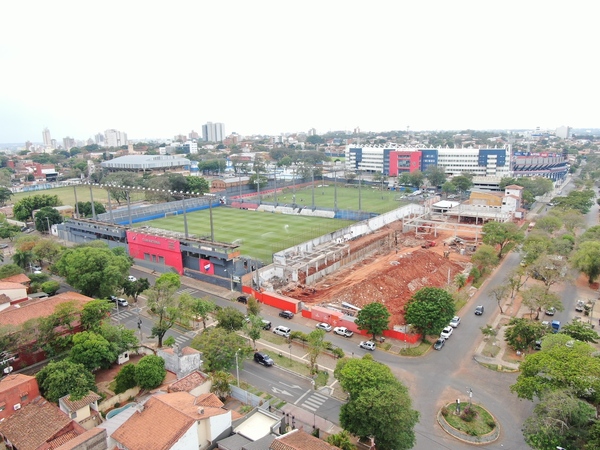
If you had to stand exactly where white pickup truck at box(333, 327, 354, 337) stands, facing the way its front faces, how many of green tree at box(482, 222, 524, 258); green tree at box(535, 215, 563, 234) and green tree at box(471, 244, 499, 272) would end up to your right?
3

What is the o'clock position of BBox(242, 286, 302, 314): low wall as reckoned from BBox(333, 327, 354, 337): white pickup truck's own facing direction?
The low wall is roughly at 12 o'clock from the white pickup truck.

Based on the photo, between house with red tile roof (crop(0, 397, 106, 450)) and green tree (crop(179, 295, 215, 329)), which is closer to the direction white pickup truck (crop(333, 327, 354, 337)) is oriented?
the green tree

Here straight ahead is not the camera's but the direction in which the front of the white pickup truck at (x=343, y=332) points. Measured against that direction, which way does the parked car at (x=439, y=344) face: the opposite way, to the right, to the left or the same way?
to the left

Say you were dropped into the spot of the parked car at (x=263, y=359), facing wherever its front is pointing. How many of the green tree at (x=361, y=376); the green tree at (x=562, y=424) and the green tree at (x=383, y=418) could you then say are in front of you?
3

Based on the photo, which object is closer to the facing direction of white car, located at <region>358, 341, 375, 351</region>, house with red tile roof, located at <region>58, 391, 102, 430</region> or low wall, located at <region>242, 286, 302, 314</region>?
the low wall
